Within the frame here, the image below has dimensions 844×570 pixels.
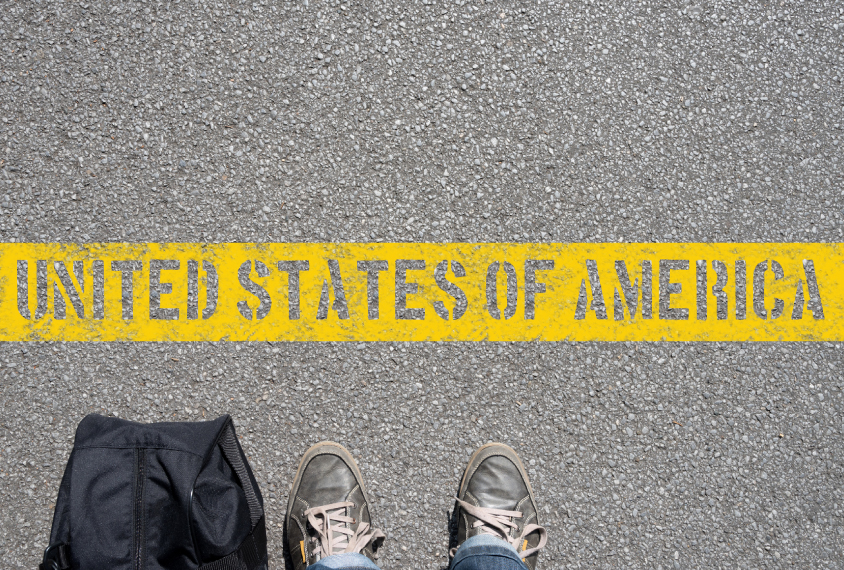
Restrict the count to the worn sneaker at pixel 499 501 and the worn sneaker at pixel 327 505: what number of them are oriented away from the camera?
2

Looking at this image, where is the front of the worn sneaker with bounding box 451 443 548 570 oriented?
away from the camera

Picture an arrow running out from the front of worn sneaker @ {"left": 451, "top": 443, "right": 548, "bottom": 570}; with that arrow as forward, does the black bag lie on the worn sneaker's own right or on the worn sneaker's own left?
on the worn sneaker's own left

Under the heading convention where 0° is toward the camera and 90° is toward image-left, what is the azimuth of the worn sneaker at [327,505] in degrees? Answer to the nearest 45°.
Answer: approximately 180°
